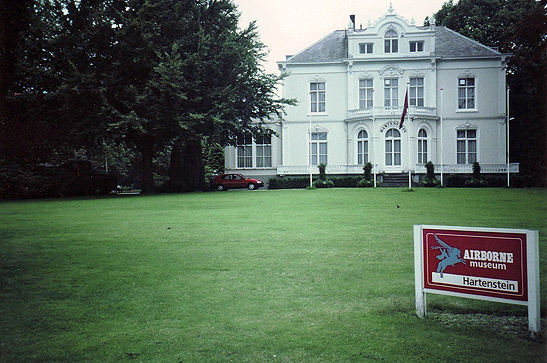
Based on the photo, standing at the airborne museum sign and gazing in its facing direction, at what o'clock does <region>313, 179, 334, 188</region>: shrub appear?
The shrub is roughly at 4 o'clock from the airborne museum sign.

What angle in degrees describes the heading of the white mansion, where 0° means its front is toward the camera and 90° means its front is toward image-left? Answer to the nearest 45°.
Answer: approximately 0°

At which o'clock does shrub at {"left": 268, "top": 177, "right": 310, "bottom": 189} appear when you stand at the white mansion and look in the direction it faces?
The shrub is roughly at 2 o'clock from the white mansion.

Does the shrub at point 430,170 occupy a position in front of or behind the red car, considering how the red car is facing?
in front

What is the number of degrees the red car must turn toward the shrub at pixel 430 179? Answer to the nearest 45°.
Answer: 0° — it already faces it

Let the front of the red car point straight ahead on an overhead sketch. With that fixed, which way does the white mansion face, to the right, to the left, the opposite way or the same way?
to the right

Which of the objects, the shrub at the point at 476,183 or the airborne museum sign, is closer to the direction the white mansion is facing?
the airborne museum sign

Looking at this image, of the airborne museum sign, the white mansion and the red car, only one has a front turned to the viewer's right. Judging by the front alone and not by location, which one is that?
the red car

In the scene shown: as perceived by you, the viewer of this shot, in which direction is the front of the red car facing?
facing to the right of the viewer

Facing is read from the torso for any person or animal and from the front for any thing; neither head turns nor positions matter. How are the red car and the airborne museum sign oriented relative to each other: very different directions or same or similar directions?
very different directions

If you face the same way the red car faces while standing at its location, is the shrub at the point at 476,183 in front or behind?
in front
